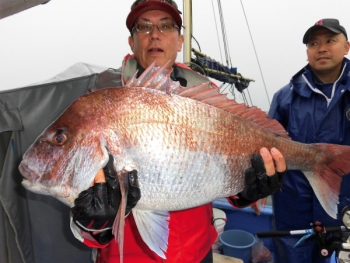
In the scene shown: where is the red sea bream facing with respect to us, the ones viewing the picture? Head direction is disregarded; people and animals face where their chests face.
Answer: facing to the left of the viewer

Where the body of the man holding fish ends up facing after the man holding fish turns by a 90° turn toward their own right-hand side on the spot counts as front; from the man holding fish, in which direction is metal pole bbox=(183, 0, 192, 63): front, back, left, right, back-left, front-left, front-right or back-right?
right

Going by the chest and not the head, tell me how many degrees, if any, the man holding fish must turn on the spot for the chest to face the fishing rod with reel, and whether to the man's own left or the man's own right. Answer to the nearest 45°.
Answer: approximately 90° to the man's own left
